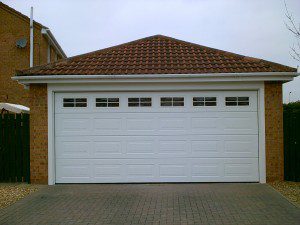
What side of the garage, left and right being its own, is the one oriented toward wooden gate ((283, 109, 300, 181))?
left

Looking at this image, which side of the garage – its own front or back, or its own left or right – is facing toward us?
front

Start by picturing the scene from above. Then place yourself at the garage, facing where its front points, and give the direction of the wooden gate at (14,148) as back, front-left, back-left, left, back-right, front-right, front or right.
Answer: right
